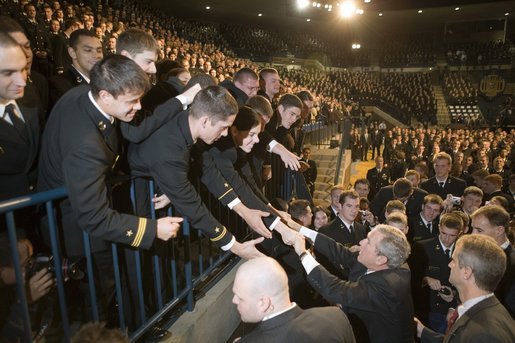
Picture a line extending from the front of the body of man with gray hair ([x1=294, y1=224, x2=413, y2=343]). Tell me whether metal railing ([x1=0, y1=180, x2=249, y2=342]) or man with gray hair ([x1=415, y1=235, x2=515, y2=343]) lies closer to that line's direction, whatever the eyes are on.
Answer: the metal railing

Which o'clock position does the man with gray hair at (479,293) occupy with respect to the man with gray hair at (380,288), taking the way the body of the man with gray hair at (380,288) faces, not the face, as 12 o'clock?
the man with gray hair at (479,293) is roughly at 6 o'clock from the man with gray hair at (380,288).

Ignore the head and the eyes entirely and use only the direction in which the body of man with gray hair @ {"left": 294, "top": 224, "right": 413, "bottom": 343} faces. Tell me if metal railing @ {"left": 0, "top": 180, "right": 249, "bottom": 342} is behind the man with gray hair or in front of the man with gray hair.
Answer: in front

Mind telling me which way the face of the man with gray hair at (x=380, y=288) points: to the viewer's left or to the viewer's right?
to the viewer's left

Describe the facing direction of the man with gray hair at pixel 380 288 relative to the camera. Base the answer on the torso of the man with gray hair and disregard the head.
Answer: to the viewer's left
